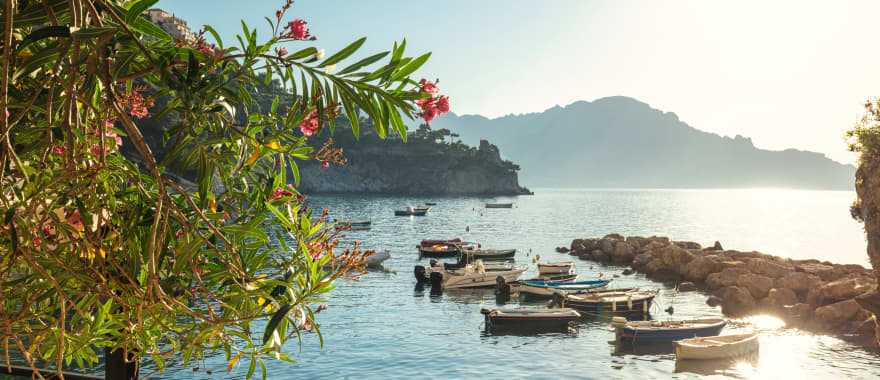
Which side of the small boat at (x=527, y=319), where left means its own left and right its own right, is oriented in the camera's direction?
right

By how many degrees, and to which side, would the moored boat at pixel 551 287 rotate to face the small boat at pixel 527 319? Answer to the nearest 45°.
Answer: approximately 90° to its right

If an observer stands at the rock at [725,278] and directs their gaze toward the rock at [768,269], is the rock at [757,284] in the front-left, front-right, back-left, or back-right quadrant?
front-right

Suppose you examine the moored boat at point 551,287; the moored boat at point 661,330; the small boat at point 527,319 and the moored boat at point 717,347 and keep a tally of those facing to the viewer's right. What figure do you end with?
4

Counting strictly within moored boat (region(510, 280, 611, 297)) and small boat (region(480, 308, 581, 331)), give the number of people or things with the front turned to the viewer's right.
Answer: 2

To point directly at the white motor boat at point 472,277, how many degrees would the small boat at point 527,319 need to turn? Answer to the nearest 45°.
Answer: approximately 90° to its left

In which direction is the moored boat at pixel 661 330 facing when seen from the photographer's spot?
facing to the right of the viewer

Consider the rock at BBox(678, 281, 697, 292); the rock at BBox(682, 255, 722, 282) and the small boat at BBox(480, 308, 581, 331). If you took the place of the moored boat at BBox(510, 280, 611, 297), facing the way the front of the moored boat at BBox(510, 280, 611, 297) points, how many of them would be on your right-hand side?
1

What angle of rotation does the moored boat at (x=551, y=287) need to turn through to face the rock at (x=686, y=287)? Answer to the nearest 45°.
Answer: approximately 45° to its left

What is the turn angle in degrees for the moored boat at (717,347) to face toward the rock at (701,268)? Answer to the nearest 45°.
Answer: approximately 90° to its left

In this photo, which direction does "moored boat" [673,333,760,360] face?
to the viewer's right

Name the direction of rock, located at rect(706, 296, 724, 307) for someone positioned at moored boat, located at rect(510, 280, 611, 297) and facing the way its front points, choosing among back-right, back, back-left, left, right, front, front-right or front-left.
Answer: front
